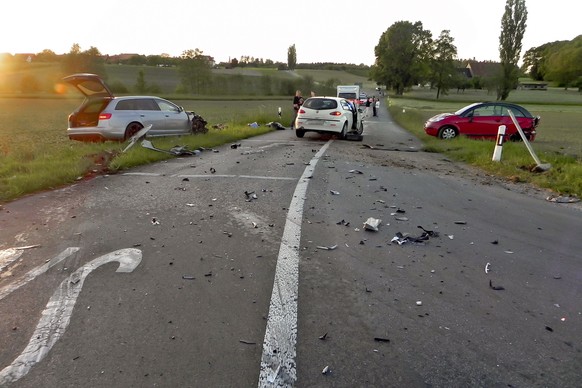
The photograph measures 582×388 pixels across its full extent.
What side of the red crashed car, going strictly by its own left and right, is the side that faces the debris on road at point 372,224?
left

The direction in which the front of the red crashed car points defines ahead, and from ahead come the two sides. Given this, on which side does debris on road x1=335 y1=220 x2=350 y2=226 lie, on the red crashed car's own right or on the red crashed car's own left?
on the red crashed car's own left

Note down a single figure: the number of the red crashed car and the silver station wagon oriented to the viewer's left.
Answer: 1

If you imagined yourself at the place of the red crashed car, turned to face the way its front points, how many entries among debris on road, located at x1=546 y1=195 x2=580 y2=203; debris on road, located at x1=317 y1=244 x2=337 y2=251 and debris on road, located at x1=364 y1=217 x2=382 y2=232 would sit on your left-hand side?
3

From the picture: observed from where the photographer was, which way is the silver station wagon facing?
facing away from the viewer and to the right of the viewer

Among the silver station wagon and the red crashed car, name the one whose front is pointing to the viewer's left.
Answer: the red crashed car

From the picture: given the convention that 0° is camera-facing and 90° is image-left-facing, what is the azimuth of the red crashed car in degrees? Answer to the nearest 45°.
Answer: approximately 90°

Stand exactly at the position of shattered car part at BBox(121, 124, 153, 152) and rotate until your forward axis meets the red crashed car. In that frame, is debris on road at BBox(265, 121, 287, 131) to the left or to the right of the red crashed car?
left

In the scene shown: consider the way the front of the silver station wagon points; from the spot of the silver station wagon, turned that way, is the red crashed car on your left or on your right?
on your right
